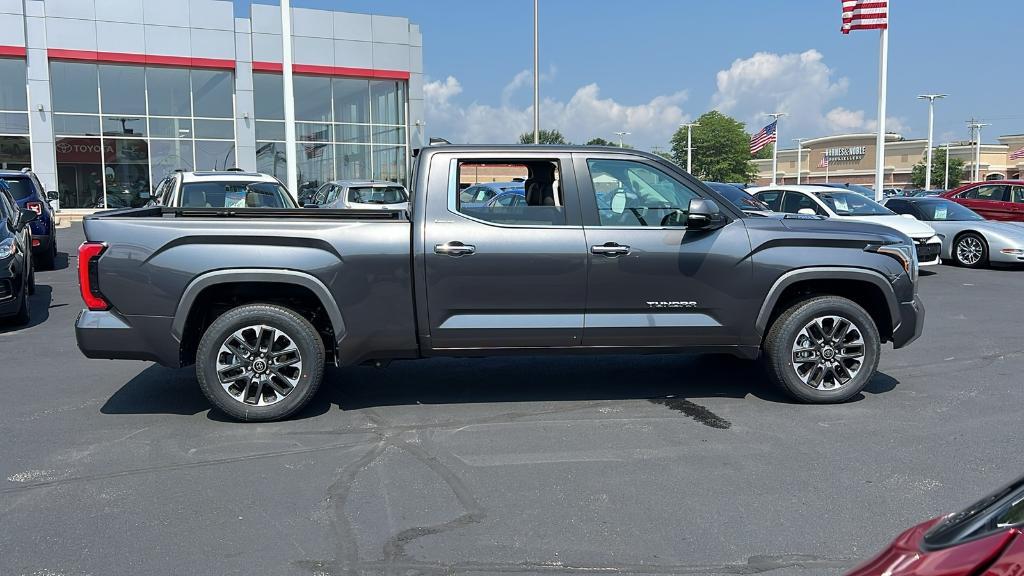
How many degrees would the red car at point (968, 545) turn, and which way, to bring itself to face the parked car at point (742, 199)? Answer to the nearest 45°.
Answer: approximately 135° to its right

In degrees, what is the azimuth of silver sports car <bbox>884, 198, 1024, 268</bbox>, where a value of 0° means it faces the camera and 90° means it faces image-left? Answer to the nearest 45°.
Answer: approximately 315°

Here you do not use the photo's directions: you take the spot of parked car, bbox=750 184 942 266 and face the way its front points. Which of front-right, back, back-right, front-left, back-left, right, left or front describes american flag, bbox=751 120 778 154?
back-left

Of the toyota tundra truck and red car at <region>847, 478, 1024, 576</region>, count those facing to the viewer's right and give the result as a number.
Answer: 1

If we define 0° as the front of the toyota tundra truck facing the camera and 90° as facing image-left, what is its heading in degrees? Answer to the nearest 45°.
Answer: approximately 270°

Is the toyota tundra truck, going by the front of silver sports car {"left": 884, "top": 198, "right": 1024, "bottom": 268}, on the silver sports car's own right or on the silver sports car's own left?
on the silver sports car's own right
